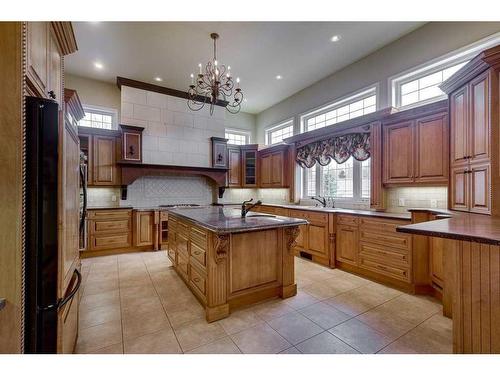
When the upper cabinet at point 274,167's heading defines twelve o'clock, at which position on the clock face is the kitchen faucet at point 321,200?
The kitchen faucet is roughly at 9 o'clock from the upper cabinet.

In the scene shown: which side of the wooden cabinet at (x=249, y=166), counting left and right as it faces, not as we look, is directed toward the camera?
front

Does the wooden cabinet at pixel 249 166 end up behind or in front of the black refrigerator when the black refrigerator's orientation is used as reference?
in front

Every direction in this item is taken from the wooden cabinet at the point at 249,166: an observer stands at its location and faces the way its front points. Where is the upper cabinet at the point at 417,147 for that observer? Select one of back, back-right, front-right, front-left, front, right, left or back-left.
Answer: front-left

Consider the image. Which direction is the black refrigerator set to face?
to the viewer's right

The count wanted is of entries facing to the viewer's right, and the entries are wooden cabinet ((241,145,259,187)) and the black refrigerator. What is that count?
1

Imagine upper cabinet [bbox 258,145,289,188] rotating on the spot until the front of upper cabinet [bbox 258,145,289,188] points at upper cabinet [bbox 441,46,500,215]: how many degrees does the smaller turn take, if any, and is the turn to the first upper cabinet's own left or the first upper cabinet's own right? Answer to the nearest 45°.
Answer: approximately 90° to the first upper cabinet's own left

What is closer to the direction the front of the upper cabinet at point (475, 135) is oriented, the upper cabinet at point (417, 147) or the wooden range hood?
the wooden range hood

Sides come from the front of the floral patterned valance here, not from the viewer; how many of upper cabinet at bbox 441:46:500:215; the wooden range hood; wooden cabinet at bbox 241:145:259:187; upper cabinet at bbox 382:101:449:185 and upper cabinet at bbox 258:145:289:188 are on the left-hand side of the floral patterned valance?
2

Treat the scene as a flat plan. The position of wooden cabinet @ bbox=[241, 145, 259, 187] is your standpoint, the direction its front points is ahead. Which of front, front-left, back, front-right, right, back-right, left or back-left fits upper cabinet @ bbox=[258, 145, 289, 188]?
front-left

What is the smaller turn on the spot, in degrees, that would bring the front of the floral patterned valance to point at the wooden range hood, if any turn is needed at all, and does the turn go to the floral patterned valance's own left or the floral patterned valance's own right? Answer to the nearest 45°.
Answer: approximately 45° to the floral patterned valance's own right
